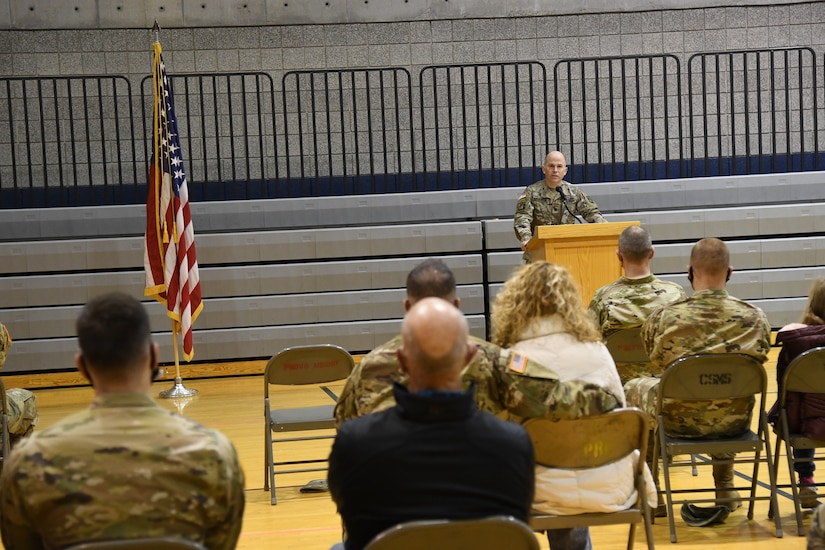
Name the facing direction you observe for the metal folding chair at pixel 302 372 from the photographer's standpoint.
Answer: facing away from the viewer

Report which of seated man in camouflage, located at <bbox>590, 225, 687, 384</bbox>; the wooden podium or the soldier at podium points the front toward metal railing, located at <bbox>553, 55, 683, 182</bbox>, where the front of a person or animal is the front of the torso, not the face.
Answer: the seated man in camouflage

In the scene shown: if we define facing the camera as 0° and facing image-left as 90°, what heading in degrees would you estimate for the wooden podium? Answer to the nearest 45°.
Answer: approximately 0°

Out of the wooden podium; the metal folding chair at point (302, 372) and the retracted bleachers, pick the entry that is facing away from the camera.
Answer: the metal folding chair

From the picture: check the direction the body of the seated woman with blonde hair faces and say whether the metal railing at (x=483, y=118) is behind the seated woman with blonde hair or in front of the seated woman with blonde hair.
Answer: in front

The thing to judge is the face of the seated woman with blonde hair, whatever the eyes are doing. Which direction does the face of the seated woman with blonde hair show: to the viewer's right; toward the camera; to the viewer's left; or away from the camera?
away from the camera

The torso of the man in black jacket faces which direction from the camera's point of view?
away from the camera

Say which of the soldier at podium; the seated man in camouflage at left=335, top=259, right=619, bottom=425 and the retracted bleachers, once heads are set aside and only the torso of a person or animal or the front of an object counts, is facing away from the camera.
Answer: the seated man in camouflage

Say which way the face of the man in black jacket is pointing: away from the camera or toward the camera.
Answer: away from the camera

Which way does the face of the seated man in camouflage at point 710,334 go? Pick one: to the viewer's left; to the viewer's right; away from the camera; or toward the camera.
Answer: away from the camera

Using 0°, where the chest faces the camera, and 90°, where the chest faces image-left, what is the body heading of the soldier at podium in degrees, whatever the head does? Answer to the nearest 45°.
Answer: approximately 0°

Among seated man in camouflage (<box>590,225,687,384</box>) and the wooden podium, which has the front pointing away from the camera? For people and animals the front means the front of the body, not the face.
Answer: the seated man in camouflage

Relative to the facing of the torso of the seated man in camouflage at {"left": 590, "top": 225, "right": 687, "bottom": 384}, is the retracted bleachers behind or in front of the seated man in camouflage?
in front

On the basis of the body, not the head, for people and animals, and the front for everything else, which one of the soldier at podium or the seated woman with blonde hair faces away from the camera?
the seated woman with blonde hair

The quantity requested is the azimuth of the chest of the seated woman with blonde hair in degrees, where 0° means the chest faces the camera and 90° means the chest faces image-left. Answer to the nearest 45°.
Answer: approximately 180°

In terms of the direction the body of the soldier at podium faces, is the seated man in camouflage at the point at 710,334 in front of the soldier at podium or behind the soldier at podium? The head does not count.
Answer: in front
